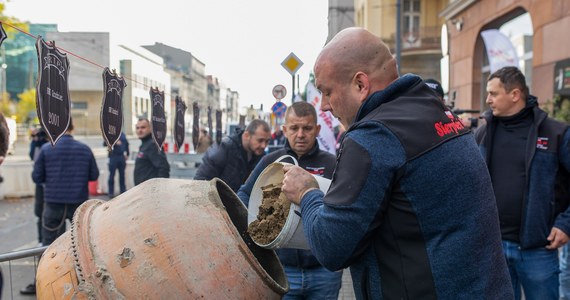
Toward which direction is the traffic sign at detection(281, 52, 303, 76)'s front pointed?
toward the camera

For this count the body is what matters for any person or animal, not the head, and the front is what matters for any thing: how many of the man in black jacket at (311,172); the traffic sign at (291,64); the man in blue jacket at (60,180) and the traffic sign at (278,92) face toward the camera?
3

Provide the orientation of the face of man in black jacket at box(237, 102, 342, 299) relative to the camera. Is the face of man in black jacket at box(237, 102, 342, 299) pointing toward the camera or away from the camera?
toward the camera

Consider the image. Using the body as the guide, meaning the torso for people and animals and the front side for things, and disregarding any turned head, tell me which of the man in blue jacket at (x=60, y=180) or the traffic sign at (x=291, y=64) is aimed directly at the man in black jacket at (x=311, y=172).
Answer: the traffic sign

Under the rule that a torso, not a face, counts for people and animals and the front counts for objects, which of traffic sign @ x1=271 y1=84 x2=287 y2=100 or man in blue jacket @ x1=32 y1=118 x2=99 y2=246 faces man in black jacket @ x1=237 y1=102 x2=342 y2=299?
the traffic sign

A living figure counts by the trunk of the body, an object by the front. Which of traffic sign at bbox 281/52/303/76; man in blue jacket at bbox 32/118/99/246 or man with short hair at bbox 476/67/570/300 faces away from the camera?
the man in blue jacket

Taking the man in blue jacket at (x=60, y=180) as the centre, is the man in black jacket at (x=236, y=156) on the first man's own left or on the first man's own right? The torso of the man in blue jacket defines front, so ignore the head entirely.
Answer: on the first man's own right

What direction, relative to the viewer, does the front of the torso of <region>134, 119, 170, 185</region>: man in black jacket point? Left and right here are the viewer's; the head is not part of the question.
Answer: facing the viewer and to the left of the viewer

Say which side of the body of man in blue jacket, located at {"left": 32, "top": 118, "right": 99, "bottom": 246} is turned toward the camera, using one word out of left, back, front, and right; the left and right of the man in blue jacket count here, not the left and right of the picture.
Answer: back

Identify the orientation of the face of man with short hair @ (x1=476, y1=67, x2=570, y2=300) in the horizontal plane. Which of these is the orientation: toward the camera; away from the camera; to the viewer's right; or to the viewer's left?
to the viewer's left

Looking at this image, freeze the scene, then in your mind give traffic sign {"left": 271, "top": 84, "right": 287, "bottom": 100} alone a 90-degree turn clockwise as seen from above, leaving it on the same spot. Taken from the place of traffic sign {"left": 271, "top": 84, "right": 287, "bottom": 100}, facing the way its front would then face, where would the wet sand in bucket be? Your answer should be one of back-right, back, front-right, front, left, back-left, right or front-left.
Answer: left

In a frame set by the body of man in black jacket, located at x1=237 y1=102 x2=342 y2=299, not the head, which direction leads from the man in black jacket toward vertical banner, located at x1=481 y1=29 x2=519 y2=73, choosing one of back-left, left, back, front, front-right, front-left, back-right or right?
back-left

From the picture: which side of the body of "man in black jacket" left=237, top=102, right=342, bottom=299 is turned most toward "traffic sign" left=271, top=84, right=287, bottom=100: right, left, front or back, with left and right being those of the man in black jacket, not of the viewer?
back

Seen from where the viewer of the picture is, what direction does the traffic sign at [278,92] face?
facing the viewer
